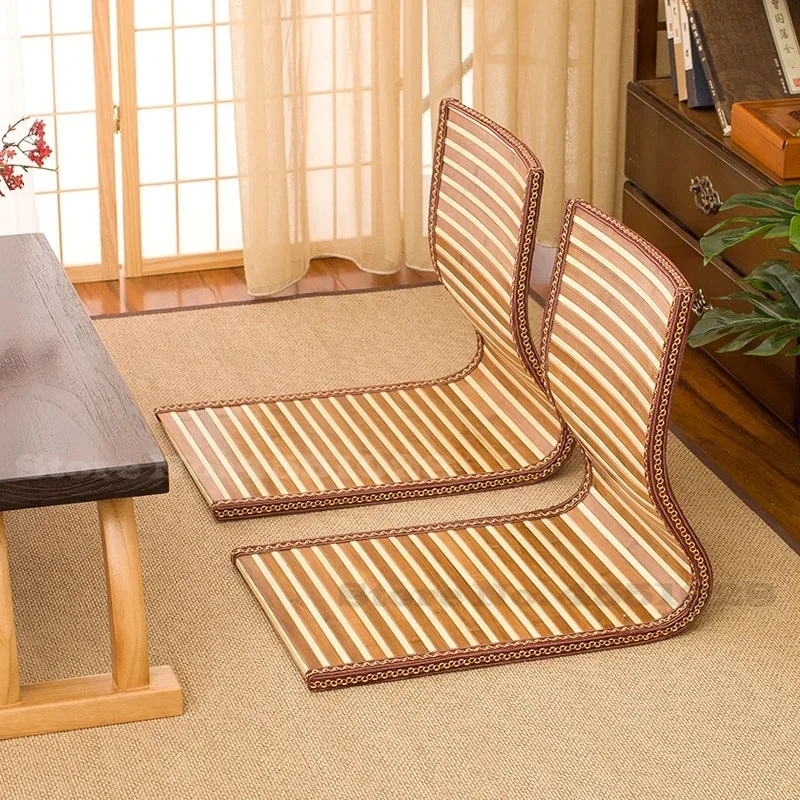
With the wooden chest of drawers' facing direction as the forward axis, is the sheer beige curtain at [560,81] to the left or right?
on its right

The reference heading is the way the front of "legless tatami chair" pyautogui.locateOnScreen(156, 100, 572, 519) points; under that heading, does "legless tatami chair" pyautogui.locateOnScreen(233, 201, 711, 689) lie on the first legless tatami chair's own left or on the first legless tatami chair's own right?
on the first legless tatami chair's own left

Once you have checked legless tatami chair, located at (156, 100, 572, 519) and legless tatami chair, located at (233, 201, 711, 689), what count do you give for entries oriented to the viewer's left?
2

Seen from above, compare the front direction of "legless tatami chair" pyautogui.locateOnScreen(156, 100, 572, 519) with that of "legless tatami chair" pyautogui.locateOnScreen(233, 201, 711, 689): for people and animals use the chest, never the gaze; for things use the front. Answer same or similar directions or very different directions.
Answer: same or similar directions

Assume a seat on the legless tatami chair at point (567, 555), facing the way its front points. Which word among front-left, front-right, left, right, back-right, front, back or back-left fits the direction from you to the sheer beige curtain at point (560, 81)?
right

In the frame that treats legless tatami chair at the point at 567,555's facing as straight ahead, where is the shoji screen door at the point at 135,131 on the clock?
The shoji screen door is roughly at 2 o'clock from the legless tatami chair.

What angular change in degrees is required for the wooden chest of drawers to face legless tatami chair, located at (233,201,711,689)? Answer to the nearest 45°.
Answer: approximately 45° to its left

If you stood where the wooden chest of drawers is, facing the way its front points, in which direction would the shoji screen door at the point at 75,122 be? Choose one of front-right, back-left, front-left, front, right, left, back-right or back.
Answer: front-right

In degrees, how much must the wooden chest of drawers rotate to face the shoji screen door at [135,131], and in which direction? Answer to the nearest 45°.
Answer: approximately 45° to its right

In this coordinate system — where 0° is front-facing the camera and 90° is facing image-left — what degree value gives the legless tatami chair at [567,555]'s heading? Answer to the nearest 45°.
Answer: approximately 90°

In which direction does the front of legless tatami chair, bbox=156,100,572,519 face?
to the viewer's left

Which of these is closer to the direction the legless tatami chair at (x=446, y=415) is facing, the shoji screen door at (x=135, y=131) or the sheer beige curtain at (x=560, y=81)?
the shoji screen door

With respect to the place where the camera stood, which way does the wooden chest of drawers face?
facing the viewer and to the left of the viewer

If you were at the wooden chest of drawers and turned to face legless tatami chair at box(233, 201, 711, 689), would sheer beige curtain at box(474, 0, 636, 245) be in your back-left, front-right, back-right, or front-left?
back-right
